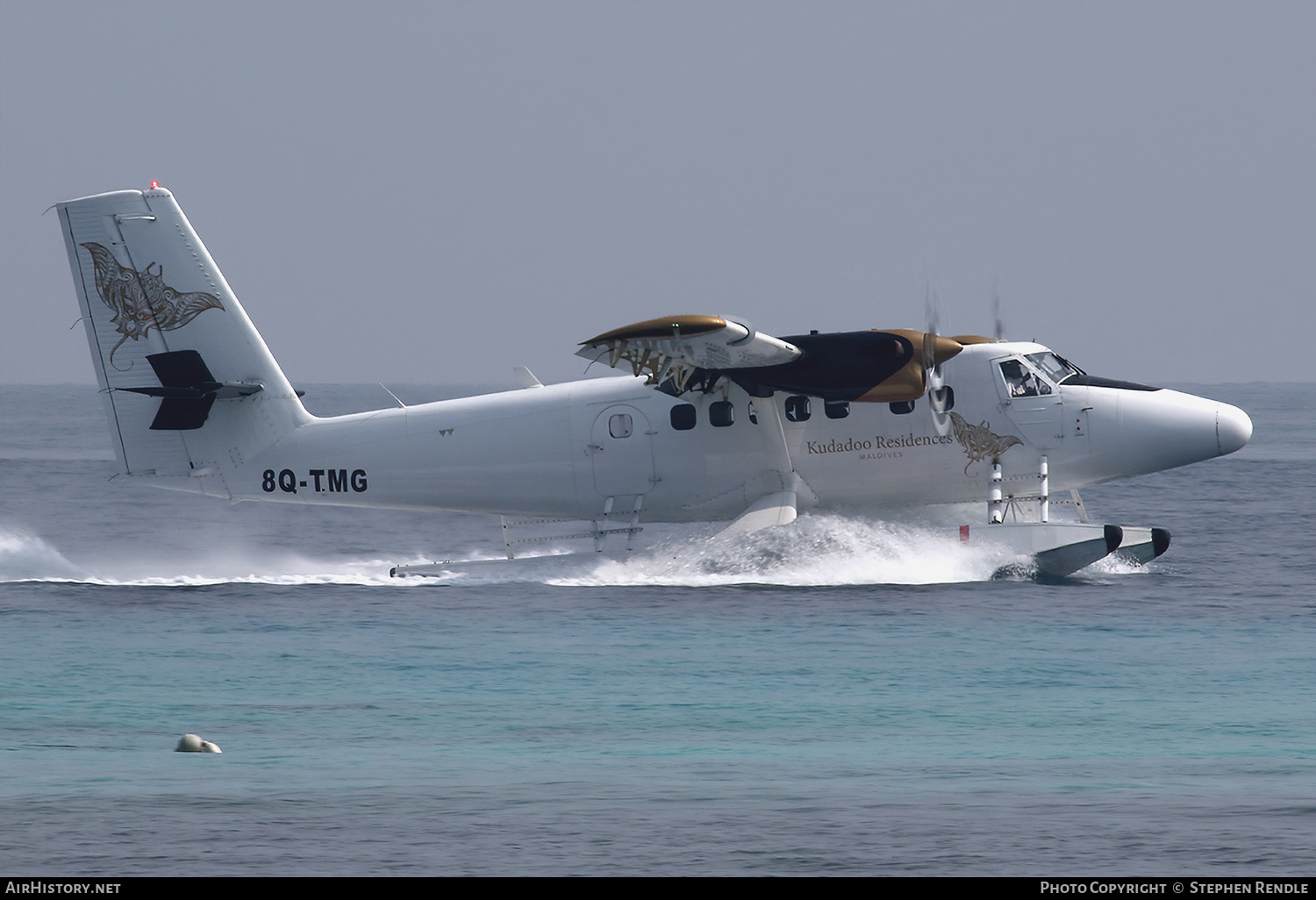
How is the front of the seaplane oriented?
to the viewer's right

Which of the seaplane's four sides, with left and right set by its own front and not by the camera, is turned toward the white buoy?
right
